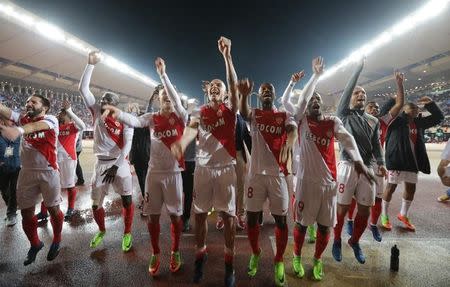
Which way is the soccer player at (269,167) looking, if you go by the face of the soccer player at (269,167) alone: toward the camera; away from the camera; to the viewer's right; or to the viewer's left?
toward the camera

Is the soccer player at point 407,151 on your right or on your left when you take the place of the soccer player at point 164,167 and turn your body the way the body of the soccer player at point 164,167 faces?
on your left

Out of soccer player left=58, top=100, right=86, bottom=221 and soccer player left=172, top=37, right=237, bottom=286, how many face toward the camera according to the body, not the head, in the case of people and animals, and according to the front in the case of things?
2

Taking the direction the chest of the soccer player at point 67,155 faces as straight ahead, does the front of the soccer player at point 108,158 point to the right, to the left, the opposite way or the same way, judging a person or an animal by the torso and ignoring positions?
the same way

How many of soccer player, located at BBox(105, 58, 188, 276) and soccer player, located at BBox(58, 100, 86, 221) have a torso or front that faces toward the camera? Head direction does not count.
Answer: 2

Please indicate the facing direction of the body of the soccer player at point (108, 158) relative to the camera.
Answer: toward the camera

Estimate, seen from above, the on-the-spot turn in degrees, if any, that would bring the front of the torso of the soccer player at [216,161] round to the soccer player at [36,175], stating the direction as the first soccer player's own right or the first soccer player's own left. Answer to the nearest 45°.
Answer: approximately 90° to the first soccer player's own right

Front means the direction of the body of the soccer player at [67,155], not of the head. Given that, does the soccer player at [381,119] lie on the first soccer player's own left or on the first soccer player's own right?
on the first soccer player's own left

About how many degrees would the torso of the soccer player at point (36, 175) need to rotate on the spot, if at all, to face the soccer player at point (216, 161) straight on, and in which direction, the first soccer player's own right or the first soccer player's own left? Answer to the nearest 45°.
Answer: approximately 90° to the first soccer player's own left

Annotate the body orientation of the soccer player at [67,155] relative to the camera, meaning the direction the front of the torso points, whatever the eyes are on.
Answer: toward the camera

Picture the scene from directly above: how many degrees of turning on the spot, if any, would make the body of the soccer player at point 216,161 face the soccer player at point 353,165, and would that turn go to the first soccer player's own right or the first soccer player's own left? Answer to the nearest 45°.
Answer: approximately 90° to the first soccer player's own left

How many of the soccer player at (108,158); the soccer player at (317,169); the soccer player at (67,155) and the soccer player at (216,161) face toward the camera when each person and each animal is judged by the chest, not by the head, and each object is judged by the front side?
4

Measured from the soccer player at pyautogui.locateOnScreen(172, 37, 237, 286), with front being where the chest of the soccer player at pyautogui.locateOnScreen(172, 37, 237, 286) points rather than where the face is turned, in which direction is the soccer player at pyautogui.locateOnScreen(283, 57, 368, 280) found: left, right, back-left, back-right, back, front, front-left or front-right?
left

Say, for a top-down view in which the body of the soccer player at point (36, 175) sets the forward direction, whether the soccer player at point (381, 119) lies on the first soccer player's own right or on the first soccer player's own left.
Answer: on the first soccer player's own left

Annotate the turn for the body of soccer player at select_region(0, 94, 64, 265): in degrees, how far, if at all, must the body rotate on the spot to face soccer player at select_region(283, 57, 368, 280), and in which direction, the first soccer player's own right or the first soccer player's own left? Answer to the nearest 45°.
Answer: approximately 90° to the first soccer player's own left

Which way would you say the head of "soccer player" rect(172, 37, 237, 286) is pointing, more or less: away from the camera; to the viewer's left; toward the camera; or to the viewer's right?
toward the camera

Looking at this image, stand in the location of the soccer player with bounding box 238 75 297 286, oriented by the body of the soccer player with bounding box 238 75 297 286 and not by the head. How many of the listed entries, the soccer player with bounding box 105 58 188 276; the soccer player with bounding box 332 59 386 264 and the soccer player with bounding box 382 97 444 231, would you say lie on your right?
1

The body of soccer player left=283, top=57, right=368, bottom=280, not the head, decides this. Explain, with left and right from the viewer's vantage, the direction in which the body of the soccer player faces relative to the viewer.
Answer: facing the viewer

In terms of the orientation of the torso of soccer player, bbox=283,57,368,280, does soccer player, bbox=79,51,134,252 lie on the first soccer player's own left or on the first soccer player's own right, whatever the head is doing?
on the first soccer player's own right
